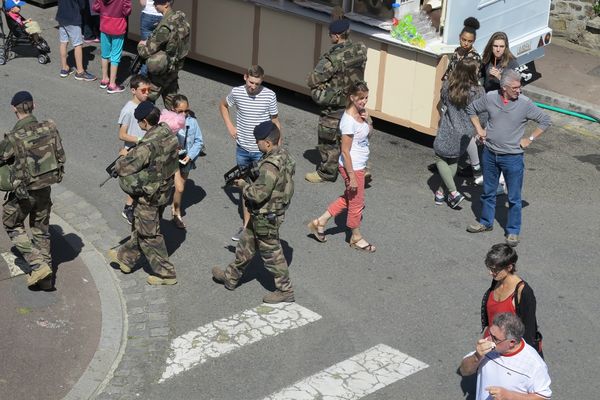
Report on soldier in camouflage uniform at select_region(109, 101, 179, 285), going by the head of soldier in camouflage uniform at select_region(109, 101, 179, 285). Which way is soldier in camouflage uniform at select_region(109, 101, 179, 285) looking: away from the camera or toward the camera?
away from the camera

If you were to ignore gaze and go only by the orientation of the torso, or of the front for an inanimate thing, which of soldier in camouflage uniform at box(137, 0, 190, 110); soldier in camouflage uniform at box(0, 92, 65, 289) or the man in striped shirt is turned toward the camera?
the man in striped shirt

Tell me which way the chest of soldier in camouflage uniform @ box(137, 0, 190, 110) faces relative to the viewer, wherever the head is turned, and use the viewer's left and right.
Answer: facing to the left of the viewer

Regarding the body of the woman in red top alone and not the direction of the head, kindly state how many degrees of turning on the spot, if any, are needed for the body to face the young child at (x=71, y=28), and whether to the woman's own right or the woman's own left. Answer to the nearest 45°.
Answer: approximately 90° to the woman's own right

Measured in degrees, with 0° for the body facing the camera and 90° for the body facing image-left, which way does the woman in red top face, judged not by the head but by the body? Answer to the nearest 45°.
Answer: approximately 45°

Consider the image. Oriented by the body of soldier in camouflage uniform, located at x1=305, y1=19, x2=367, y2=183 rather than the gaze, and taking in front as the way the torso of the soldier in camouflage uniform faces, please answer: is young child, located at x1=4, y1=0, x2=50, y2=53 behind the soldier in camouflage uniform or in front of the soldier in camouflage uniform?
in front

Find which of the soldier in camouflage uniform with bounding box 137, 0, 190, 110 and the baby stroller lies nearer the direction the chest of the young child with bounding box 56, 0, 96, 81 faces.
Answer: the soldier in camouflage uniform

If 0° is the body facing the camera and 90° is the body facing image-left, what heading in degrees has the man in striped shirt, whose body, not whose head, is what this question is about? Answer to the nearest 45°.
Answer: approximately 0°

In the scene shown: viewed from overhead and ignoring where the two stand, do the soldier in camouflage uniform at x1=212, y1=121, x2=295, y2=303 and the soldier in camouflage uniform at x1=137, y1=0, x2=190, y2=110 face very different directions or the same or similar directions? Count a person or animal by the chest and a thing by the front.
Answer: same or similar directions

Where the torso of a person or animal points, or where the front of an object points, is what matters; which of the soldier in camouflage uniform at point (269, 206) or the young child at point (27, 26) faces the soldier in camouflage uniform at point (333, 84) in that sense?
the young child

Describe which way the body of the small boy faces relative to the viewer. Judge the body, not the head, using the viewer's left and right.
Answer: facing the viewer and to the right of the viewer
